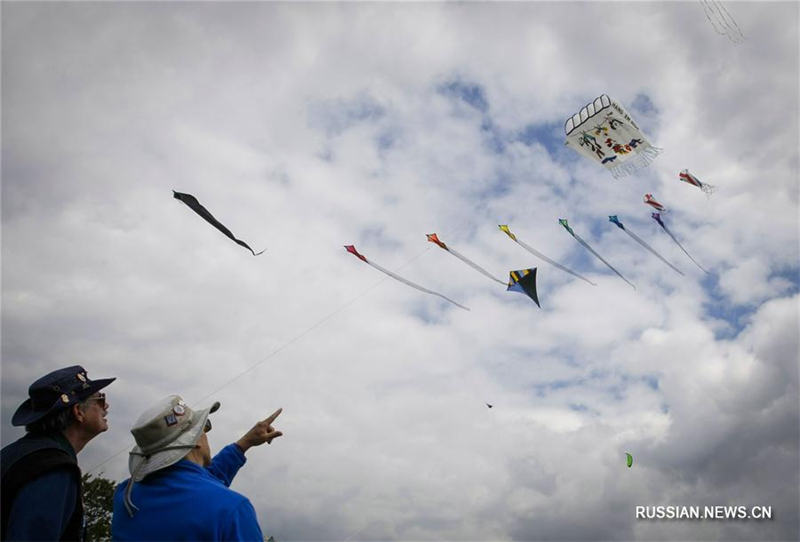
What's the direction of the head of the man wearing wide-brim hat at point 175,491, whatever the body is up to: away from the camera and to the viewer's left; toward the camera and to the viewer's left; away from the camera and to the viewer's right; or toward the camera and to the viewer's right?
away from the camera and to the viewer's right

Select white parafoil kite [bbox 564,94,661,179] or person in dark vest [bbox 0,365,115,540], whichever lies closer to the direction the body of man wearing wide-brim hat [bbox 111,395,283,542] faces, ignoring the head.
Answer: the white parafoil kite

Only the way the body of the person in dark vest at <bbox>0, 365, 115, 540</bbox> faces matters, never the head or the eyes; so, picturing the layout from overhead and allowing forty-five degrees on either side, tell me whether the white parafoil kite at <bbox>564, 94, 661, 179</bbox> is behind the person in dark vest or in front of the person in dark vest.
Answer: in front

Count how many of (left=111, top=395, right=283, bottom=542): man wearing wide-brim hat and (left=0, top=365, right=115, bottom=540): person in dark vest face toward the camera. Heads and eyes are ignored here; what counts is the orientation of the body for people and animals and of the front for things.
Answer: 0

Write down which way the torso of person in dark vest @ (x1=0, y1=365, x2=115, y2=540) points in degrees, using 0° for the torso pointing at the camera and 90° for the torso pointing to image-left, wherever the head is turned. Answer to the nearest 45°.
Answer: approximately 270°

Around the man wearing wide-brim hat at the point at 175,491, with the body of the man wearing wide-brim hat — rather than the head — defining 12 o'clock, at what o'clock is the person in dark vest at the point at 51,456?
The person in dark vest is roughly at 9 o'clock from the man wearing wide-brim hat.

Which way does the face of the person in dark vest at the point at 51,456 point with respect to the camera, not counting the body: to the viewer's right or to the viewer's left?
to the viewer's right

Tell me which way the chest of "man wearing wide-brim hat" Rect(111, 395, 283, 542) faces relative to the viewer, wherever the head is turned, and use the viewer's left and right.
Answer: facing away from the viewer and to the right of the viewer
